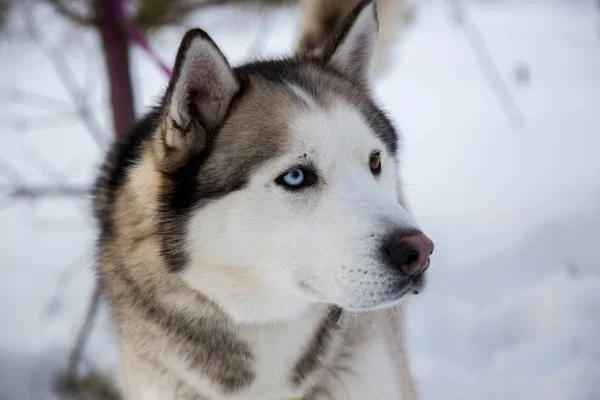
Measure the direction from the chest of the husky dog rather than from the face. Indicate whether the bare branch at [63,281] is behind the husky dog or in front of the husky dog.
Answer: behind

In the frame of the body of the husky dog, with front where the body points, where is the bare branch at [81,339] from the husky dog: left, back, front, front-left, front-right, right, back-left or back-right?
back

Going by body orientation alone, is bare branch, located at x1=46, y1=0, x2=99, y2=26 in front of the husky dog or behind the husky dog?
behind

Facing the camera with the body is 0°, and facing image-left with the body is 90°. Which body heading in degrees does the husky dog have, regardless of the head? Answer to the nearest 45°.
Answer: approximately 315°

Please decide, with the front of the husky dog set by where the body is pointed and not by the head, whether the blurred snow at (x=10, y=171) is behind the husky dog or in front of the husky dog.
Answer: behind
